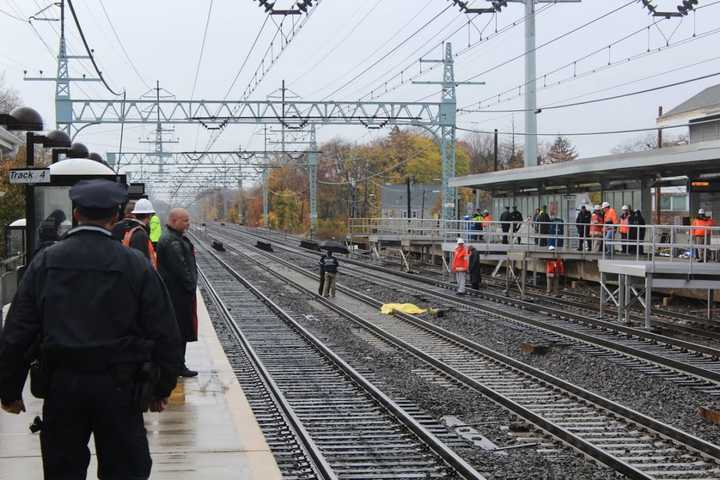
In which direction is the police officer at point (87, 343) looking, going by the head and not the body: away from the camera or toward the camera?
away from the camera

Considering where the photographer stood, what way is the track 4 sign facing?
facing the viewer

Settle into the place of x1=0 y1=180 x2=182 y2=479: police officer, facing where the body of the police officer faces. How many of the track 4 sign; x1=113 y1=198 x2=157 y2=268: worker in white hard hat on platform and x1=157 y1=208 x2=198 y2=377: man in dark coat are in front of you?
3

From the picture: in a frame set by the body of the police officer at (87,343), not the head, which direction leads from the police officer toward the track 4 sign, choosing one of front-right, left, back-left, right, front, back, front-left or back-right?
front

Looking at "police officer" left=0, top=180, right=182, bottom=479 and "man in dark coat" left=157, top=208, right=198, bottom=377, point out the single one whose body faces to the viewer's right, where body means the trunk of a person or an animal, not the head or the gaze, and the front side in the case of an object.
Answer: the man in dark coat

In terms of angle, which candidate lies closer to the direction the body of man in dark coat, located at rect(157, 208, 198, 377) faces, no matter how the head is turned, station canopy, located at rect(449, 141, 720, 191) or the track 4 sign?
the station canopy

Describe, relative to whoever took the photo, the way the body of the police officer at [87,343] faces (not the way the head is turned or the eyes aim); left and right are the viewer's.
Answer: facing away from the viewer

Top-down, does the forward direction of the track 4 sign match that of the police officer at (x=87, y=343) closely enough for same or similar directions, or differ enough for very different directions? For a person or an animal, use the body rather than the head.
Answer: very different directions

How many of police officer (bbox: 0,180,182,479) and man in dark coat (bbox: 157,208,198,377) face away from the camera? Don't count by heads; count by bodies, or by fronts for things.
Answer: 1

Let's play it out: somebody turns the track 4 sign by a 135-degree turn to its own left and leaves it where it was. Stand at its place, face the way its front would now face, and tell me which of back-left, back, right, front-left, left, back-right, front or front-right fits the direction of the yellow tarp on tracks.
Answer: front

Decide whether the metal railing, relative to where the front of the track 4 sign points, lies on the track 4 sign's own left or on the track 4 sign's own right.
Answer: on the track 4 sign's own left
